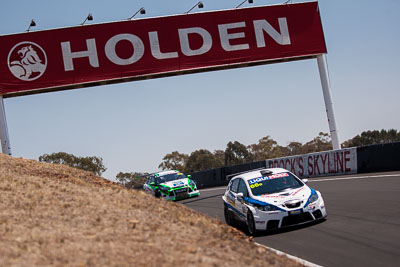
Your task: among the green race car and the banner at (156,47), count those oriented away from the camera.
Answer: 0

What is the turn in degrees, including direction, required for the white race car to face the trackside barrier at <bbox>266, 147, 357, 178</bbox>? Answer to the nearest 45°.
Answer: approximately 135° to its left

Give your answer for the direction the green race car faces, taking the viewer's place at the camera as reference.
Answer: facing the viewer and to the right of the viewer

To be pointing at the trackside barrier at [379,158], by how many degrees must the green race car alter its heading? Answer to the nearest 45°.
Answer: approximately 45° to its left

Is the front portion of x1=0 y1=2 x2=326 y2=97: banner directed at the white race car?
yes

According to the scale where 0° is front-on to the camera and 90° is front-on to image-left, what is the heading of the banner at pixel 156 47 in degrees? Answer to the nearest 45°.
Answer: approximately 0°
